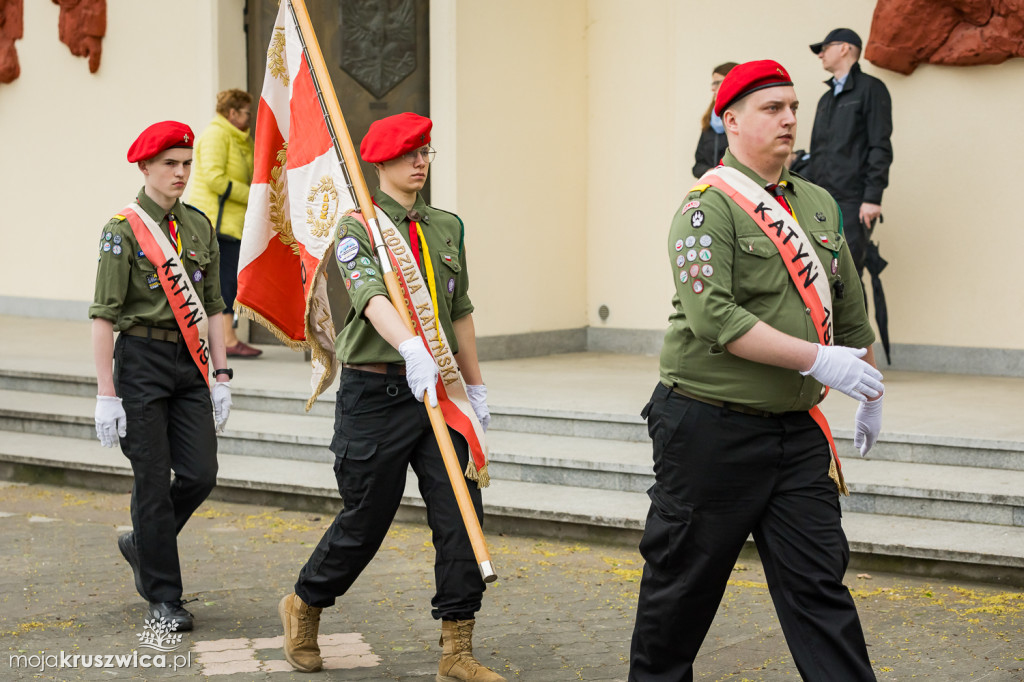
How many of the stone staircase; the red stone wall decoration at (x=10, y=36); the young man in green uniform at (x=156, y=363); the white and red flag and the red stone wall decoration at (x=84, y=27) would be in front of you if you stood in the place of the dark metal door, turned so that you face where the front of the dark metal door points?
3

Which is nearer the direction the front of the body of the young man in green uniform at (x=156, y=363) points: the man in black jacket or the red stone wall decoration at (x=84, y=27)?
the man in black jacket

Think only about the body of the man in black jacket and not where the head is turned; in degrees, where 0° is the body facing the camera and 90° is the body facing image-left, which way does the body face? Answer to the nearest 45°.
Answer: approximately 45°

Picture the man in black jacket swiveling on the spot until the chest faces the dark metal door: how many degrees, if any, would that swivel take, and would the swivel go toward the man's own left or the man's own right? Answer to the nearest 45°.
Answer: approximately 45° to the man's own right

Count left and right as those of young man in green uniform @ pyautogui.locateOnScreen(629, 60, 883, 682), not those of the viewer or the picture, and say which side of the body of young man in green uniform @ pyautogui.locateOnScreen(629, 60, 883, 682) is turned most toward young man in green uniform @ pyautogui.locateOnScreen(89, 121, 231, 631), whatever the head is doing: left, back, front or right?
back

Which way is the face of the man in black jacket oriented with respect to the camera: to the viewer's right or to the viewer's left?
to the viewer's left

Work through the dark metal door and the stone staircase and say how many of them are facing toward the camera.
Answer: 2

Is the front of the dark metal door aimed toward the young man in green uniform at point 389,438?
yes

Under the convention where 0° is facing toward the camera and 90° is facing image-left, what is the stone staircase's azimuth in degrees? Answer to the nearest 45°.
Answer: approximately 0°

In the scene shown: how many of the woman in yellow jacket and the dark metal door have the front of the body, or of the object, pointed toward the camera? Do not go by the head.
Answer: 1
